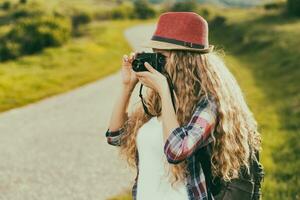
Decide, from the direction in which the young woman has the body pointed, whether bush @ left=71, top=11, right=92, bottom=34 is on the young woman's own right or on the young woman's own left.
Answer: on the young woman's own right

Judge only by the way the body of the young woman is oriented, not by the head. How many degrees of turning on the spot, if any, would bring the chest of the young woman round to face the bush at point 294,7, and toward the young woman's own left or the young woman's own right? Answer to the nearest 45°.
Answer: approximately 135° to the young woman's own right
